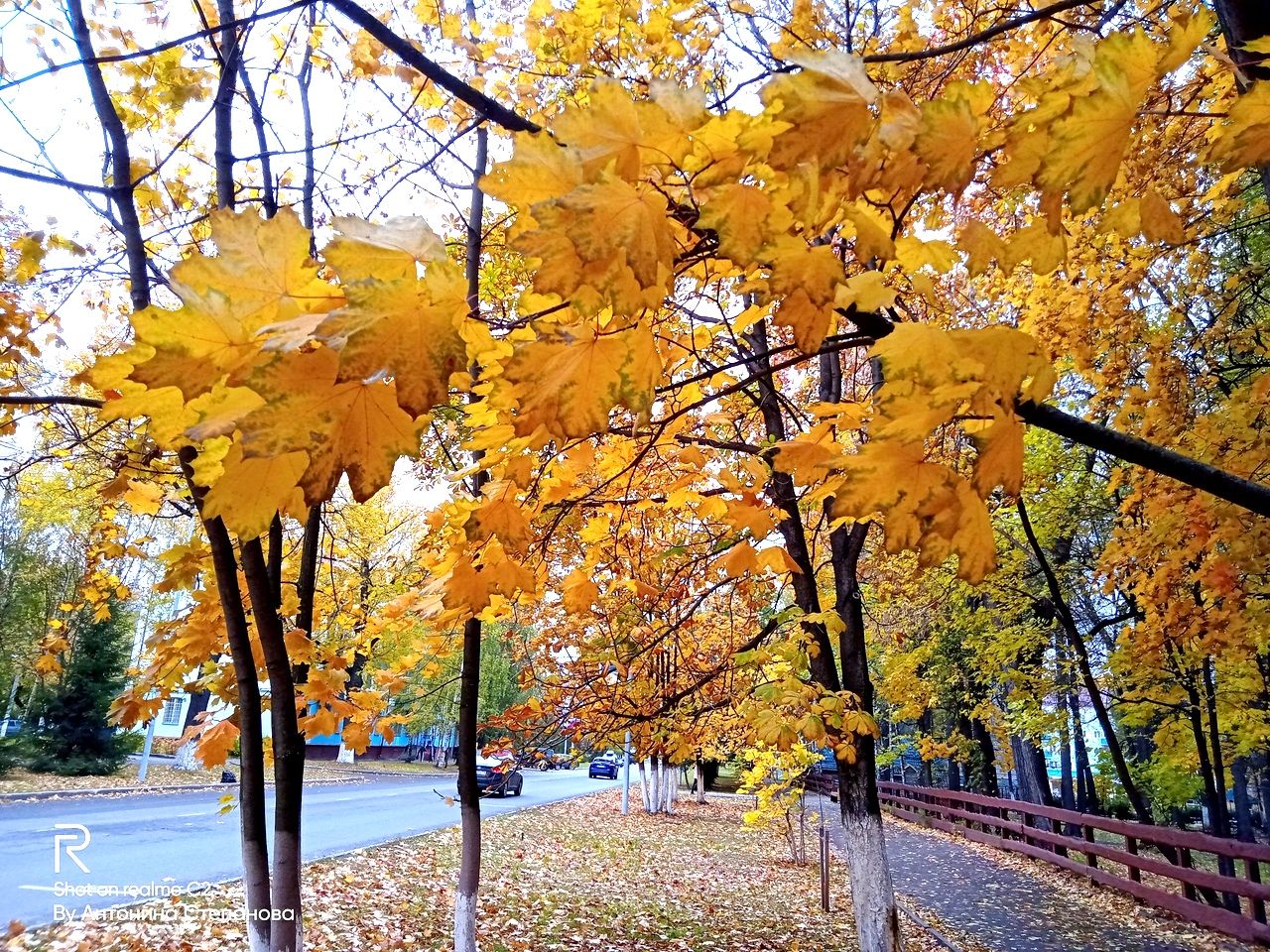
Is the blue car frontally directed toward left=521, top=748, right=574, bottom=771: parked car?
no

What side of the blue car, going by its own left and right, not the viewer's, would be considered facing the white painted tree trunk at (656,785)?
back

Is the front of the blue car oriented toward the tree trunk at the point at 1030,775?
no

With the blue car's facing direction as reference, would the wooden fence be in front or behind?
behind

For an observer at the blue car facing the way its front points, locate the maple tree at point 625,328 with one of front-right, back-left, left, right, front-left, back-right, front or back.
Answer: back

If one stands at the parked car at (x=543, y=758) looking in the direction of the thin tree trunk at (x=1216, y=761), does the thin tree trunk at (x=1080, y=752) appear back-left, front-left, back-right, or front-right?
front-left

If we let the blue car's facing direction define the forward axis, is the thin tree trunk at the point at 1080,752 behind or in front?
behind

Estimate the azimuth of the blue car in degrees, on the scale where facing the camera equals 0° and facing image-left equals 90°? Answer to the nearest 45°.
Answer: approximately 180°
